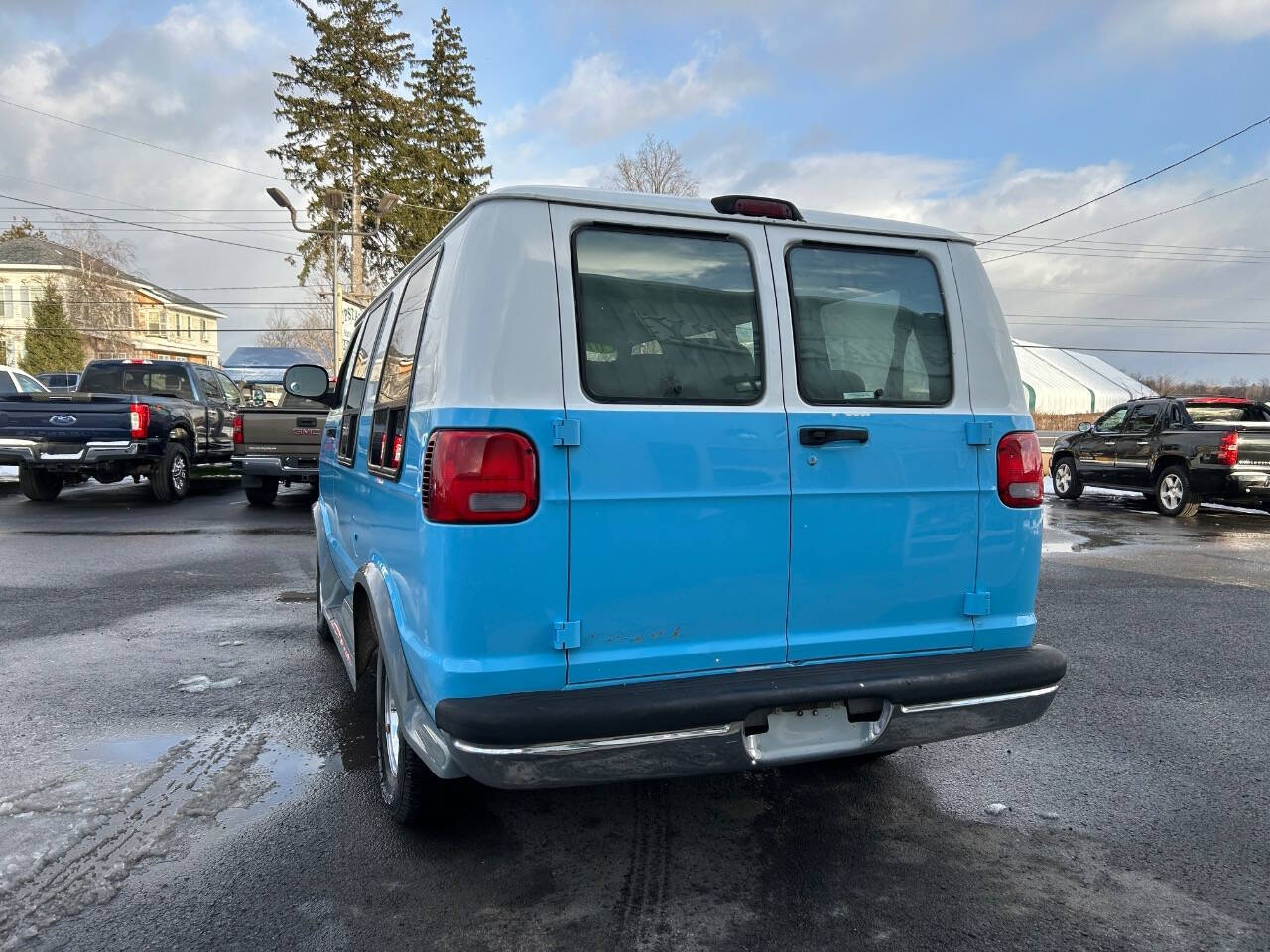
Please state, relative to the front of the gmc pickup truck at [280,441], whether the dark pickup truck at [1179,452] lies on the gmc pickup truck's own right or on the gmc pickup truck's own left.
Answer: on the gmc pickup truck's own right

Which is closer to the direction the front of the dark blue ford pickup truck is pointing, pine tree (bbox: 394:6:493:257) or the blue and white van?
the pine tree

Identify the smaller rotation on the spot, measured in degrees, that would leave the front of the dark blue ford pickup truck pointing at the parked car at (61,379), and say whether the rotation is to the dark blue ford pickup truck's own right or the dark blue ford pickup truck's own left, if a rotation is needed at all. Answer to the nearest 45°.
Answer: approximately 45° to the dark blue ford pickup truck's own left

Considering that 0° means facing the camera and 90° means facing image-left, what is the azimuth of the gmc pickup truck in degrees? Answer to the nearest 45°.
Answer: approximately 180°

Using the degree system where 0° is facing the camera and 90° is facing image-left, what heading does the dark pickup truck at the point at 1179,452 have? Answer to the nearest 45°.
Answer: approximately 135°

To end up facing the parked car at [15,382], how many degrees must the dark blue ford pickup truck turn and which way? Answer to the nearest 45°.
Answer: approximately 45° to its left

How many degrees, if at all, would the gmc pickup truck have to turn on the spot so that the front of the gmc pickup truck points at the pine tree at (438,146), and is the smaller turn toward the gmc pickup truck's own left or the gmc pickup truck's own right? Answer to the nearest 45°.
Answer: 0° — it already faces it

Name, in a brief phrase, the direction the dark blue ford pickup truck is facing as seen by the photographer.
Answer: facing away from the viewer and to the right of the viewer

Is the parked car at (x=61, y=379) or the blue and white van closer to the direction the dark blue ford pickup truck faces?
the parked car
